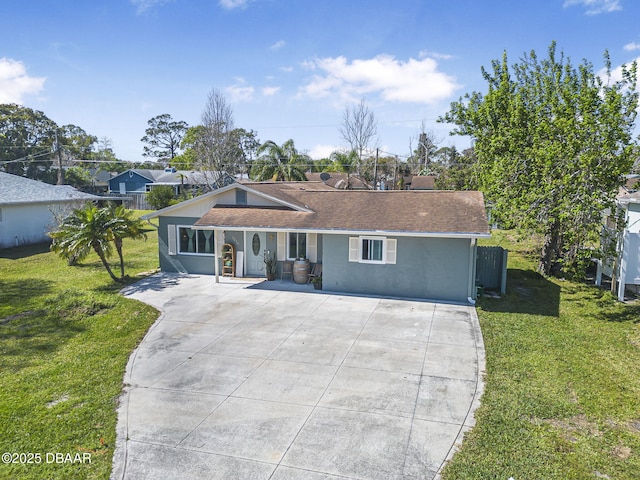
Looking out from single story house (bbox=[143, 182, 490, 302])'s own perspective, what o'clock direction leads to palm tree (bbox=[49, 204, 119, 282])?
The palm tree is roughly at 3 o'clock from the single story house.

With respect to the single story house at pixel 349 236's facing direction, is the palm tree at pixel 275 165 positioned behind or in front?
behind

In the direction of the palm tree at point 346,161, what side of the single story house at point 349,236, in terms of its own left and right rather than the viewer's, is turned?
back

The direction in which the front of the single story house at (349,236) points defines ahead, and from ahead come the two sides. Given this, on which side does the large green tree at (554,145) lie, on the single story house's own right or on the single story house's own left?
on the single story house's own left

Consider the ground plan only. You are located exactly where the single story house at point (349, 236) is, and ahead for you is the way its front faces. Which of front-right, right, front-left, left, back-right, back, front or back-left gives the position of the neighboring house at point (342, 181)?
back

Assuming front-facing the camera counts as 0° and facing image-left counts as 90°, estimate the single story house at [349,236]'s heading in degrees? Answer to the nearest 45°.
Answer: approximately 0°

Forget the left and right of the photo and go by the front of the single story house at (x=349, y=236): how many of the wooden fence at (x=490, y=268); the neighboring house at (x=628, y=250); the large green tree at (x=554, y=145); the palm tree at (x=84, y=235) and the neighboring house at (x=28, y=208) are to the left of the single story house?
3

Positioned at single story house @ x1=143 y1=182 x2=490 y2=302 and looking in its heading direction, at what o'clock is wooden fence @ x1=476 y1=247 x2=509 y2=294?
The wooden fence is roughly at 9 o'clock from the single story house.

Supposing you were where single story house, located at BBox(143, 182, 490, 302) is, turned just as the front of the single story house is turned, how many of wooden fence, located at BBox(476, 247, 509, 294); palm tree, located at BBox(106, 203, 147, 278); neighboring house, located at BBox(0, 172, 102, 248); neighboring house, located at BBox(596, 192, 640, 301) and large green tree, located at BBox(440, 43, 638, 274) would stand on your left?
3

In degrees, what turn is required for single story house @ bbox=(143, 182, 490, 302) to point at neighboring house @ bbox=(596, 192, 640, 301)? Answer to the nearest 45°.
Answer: approximately 90° to its left

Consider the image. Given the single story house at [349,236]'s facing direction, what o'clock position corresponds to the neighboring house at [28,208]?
The neighboring house is roughly at 4 o'clock from the single story house.

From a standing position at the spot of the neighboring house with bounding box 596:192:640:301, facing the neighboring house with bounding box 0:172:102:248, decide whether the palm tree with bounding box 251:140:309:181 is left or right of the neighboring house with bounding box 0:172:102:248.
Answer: right

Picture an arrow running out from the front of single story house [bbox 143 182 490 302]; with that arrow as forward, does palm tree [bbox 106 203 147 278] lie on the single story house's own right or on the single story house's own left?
on the single story house's own right
